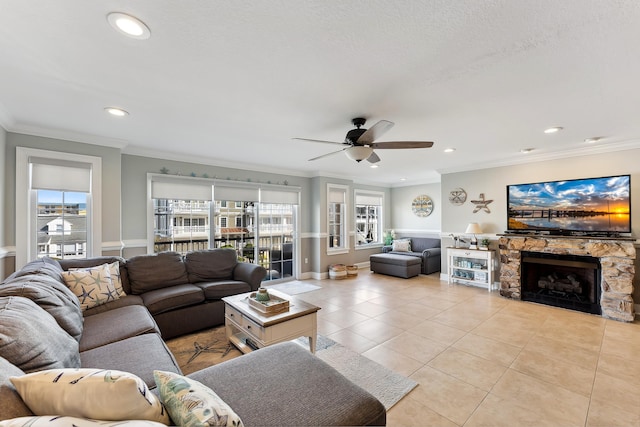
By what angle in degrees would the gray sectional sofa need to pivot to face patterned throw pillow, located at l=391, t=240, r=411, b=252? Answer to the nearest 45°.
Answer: approximately 45° to its left

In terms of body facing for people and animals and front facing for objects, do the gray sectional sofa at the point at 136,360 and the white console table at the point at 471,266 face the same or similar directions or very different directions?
very different directions

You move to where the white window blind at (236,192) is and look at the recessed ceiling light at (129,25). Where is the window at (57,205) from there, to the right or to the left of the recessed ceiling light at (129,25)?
right

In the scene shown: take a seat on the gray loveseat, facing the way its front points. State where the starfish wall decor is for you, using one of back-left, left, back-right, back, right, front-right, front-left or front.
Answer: left

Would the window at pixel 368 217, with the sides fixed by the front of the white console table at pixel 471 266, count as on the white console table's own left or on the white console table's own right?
on the white console table's own right

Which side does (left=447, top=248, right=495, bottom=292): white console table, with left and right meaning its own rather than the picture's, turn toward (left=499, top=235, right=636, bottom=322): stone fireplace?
left

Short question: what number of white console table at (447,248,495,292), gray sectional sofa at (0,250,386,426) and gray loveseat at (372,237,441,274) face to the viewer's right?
1

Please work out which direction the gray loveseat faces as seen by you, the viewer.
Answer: facing the viewer and to the left of the viewer

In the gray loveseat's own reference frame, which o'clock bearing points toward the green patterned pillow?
The green patterned pillow is roughly at 11 o'clock from the gray loveseat.

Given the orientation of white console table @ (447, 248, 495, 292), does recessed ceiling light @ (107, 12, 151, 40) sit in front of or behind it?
in front

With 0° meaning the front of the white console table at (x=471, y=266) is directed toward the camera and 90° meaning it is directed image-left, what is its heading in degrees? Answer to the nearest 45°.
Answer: approximately 45°

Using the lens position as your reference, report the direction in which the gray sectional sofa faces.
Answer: facing to the right of the viewer

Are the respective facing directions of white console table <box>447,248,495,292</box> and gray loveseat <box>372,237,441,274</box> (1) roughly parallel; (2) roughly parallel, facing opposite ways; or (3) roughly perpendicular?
roughly parallel

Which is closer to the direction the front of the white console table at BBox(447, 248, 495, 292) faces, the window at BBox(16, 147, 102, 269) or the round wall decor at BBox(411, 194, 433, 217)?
the window

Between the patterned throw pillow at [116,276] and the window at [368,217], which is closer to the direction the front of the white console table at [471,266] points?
the patterned throw pillow

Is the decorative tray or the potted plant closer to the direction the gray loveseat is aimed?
the decorative tray
